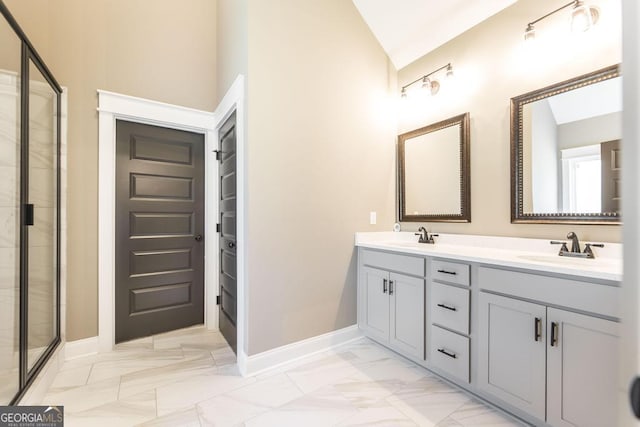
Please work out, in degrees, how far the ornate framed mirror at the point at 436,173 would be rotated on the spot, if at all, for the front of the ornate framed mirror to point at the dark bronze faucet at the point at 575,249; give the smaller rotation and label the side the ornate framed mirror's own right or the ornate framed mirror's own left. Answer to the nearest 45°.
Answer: approximately 90° to the ornate framed mirror's own left

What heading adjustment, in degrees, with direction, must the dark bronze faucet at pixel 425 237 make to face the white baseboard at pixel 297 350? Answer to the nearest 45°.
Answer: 0° — it already faces it

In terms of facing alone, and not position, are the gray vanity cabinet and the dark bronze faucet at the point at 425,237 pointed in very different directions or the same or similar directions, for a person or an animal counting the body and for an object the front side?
same or similar directions

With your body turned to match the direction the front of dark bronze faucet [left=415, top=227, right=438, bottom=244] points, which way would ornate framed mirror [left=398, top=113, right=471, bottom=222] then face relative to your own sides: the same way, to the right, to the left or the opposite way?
the same way

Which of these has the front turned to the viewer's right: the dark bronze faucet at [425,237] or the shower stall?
the shower stall

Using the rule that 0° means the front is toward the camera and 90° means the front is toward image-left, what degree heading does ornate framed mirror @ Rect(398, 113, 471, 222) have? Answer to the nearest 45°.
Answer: approximately 45°

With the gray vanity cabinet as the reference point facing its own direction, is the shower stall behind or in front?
in front

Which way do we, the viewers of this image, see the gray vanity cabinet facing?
facing the viewer and to the left of the viewer

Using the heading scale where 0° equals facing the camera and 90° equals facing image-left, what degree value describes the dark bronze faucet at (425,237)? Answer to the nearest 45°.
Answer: approximately 45°

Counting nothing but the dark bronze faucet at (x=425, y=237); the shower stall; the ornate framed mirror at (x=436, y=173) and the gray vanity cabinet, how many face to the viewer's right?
1

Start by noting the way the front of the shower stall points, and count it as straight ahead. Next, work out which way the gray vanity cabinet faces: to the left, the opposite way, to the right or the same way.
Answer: the opposite way

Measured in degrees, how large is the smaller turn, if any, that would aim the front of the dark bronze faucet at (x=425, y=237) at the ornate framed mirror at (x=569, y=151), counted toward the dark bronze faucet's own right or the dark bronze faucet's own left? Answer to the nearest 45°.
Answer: approximately 90° to the dark bronze faucet's own left

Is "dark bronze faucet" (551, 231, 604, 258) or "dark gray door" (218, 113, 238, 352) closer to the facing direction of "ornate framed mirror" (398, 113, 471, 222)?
the dark gray door

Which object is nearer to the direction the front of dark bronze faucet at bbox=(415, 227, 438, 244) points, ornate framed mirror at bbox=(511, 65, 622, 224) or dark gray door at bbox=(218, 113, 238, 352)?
the dark gray door

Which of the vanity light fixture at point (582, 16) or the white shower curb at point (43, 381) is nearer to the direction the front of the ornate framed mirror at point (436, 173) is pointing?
the white shower curb

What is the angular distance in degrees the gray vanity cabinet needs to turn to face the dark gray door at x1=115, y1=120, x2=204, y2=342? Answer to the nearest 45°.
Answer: approximately 45° to its right

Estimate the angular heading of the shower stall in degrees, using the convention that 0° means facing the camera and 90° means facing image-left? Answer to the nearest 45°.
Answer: approximately 270°
